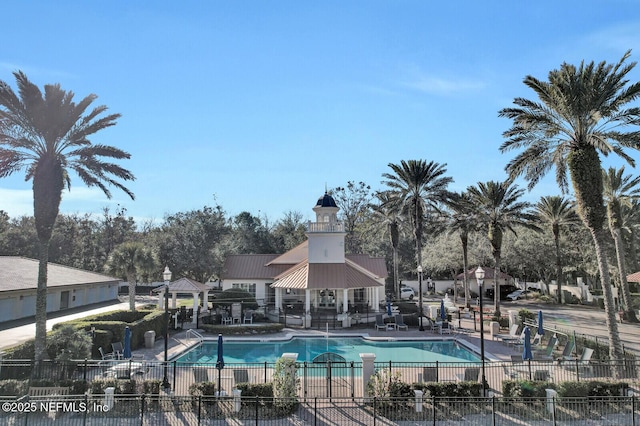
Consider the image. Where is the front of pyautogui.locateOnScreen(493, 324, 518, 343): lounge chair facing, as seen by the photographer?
facing to the left of the viewer

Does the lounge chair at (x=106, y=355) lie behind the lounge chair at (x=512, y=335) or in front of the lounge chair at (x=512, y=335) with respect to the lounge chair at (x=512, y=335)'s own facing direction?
in front

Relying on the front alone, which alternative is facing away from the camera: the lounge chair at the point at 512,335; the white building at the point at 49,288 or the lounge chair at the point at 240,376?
the lounge chair at the point at 240,376

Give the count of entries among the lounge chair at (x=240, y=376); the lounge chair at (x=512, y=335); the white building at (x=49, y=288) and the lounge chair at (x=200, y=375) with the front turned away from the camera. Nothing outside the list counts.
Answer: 2

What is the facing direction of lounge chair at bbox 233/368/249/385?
away from the camera

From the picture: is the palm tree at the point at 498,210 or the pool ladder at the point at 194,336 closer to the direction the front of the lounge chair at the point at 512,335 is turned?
the pool ladder

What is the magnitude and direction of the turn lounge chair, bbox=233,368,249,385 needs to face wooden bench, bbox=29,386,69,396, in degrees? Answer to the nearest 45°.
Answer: approximately 90° to its left

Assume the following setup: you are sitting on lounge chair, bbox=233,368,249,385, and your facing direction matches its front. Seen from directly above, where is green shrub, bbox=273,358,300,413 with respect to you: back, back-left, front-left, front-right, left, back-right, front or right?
back-right

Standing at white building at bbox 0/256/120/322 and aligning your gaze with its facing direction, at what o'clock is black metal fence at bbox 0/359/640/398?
The black metal fence is roughly at 1 o'clock from the white building.

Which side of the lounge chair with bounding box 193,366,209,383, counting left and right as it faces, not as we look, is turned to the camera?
back

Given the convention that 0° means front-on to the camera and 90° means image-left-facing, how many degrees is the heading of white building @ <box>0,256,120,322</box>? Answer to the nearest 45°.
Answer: approximately 315°
